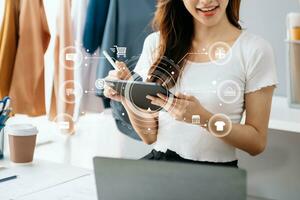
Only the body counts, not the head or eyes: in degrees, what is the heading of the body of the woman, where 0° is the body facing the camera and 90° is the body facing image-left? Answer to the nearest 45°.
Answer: approximately 45°

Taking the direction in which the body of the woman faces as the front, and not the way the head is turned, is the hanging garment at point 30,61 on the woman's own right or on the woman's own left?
on the woman's own right

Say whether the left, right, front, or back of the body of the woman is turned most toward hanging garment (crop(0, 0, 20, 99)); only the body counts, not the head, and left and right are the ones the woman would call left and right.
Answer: right
